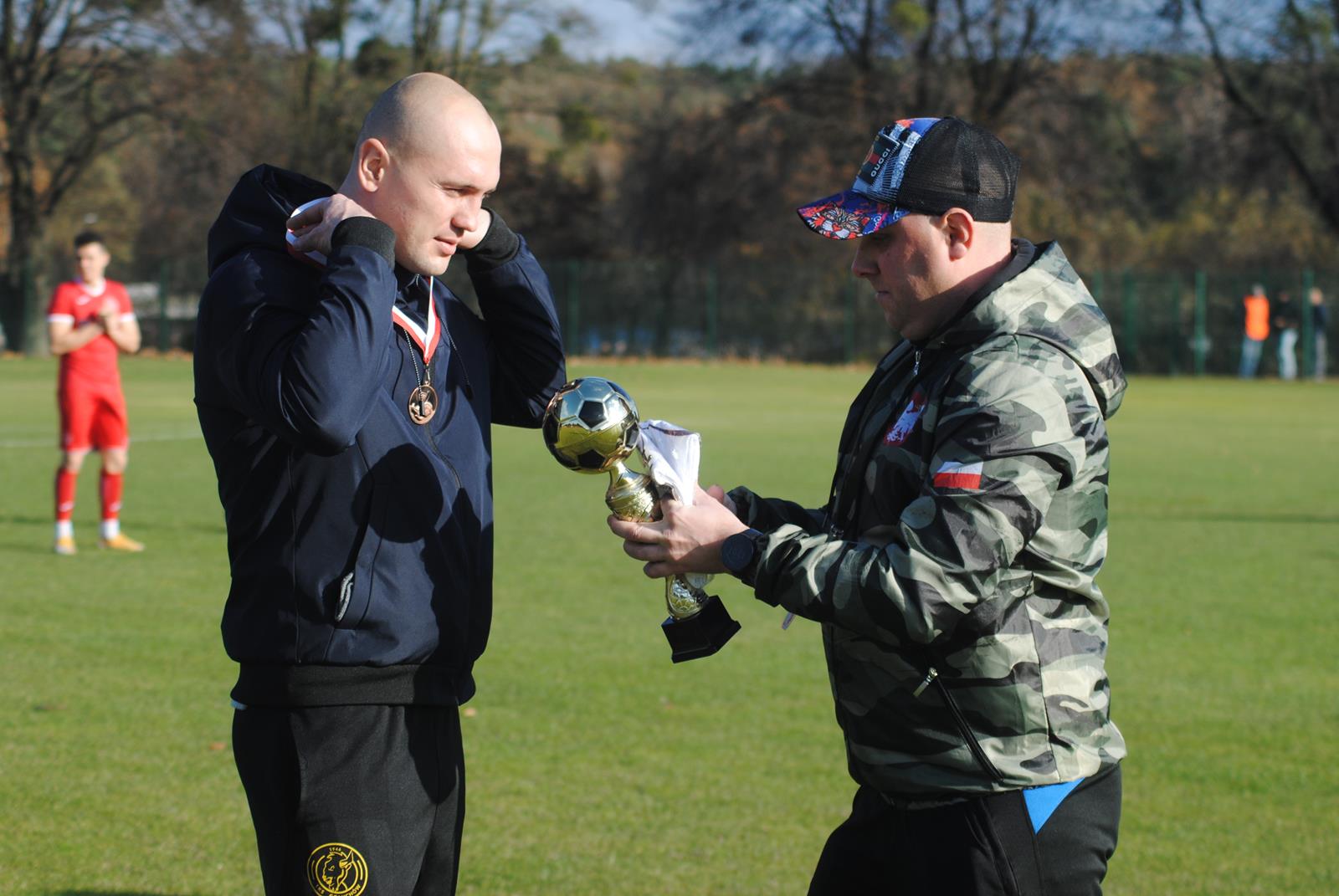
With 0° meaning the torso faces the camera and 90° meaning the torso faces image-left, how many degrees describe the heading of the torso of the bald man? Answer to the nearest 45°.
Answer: approximately 315°

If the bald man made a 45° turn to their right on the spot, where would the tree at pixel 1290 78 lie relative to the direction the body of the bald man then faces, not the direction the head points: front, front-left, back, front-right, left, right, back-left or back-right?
back-left

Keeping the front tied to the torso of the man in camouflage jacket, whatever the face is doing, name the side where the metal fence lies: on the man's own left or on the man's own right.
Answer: on the man's own right

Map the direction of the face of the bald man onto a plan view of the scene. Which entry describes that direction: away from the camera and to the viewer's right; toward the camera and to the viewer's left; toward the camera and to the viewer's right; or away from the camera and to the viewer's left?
toward the camera and to the viewer's right

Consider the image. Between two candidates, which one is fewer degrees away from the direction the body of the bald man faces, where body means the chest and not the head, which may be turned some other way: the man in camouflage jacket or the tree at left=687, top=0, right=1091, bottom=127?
the man in camouflage jacket

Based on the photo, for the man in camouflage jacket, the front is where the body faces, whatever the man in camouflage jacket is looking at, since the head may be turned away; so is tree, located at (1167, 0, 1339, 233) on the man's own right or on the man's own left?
on the man's own right

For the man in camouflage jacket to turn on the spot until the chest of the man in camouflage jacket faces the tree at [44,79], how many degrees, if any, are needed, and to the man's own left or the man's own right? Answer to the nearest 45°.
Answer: approximately 45° to the man's own right

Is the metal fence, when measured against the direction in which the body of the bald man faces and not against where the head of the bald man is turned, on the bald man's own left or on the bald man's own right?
on the bald man's own left

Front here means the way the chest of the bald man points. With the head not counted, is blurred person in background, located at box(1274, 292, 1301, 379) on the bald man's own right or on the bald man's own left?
on the bald man's own left

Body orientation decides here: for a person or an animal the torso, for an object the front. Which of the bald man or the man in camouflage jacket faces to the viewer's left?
the man in camouflage jacket

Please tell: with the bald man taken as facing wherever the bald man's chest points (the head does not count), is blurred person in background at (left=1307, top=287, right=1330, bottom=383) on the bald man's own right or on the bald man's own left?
on the bald man's own left

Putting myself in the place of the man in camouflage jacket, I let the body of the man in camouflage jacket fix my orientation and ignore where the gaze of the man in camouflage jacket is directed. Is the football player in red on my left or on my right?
on my right

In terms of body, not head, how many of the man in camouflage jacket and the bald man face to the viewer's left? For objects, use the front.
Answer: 1

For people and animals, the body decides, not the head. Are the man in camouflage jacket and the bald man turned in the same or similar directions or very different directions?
very different directions

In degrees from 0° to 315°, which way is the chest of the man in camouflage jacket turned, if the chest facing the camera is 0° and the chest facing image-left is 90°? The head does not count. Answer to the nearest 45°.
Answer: approximately 90°

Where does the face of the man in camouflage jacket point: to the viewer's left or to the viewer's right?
to the viewer's left
